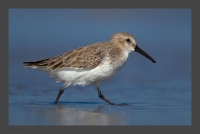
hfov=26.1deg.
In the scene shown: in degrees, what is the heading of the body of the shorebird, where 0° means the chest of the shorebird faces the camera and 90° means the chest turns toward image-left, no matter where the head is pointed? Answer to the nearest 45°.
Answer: approximately 270°
